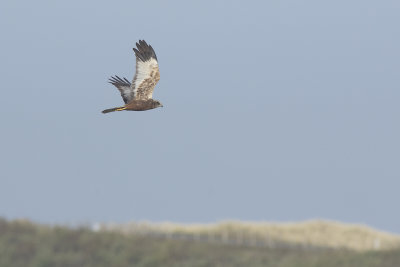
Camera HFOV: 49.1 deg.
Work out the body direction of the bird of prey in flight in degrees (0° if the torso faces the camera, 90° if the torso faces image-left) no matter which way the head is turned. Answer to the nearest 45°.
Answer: approximately 270°
